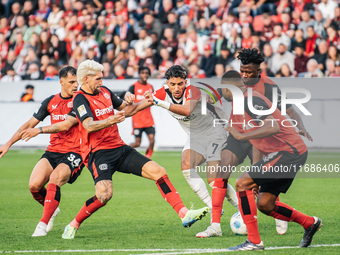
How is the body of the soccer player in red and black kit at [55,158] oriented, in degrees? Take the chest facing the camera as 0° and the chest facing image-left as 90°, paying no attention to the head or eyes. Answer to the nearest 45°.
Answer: approximately 315°

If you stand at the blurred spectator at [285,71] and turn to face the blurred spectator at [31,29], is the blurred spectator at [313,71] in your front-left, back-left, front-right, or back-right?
back-right

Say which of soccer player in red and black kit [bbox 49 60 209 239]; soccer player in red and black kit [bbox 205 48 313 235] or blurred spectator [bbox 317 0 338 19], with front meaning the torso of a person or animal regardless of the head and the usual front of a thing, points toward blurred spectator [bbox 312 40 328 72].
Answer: blurred spectator [bbox 317 0 338 19]

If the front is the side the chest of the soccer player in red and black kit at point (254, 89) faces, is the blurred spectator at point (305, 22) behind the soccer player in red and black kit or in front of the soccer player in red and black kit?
behind

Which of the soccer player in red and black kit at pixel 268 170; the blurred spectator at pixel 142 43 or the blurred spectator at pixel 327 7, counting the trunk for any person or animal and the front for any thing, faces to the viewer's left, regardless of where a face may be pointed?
the soccer player in red and black kit

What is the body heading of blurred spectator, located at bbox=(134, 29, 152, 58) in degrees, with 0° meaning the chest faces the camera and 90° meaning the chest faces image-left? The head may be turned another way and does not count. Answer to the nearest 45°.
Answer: approximately 0°

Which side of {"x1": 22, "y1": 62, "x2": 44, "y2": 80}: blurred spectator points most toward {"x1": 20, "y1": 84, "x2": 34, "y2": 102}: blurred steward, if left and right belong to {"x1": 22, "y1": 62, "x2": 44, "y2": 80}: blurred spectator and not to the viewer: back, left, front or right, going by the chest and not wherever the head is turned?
front

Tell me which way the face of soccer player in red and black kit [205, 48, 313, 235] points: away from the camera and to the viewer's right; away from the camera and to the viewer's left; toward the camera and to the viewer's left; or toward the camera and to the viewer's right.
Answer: toward the camera and to the viewer's left

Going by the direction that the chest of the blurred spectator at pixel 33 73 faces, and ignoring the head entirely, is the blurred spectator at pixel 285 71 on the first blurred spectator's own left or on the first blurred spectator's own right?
on the first blurred spectator's own left

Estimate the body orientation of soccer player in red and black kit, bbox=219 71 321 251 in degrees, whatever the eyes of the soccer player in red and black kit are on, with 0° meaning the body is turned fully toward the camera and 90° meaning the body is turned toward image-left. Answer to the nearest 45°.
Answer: approximately 90°

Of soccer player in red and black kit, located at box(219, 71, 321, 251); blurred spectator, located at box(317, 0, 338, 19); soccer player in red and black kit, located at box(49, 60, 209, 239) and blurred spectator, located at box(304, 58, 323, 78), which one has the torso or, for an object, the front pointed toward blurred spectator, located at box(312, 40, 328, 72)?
blurred spectator, located at box(317, 0, 338, 19)

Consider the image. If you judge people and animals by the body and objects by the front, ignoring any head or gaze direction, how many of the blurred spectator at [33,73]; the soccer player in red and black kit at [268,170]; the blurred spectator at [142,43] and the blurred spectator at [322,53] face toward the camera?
3

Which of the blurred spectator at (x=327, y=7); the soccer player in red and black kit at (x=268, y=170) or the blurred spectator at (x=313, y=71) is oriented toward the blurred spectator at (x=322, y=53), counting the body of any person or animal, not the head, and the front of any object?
the blurred spectator at (x=327, y=7)

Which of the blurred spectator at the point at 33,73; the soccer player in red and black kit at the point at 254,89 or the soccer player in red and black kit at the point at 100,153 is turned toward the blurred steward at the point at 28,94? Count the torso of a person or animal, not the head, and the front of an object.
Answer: the blurred spectator at the point at 33,73
